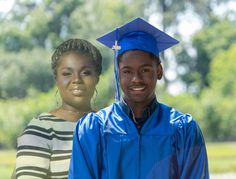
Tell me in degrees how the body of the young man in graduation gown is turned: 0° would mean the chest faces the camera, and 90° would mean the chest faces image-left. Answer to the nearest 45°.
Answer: approximately 0°
